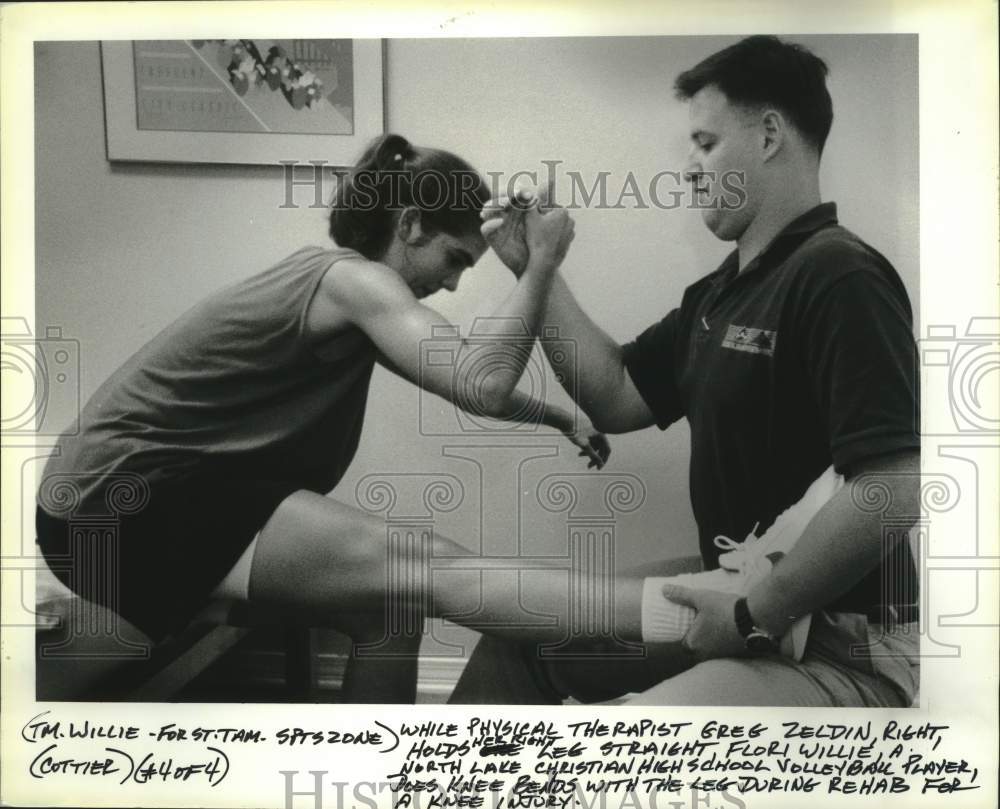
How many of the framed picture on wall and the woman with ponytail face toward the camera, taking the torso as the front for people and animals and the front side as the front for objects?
1

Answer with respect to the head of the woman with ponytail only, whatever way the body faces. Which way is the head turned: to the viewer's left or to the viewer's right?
to the viewer's right

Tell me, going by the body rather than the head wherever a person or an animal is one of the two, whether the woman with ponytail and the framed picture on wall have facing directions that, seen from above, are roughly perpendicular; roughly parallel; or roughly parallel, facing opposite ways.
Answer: roughly perpendicular

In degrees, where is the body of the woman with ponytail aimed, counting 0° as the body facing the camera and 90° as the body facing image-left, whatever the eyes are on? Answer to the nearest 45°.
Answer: approximately 270°

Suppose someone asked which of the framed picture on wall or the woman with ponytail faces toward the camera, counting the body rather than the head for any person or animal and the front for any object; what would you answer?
the framed picture on wall

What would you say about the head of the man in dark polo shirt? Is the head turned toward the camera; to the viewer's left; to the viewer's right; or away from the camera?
to the viewer's left

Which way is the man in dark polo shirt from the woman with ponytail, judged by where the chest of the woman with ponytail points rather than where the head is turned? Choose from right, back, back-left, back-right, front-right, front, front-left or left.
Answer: front

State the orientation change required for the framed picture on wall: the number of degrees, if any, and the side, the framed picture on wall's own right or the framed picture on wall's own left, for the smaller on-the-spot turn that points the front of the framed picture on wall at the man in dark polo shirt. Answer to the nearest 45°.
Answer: approximately 90° to the framed picture on wall's own left

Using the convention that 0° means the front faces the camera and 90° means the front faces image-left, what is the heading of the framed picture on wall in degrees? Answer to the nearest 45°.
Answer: approximately 0°
